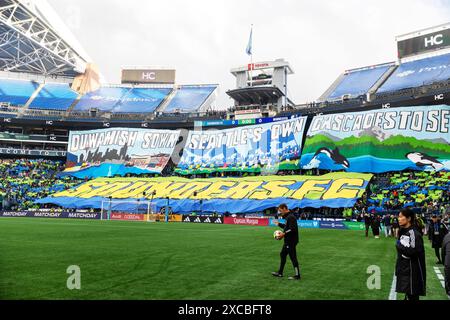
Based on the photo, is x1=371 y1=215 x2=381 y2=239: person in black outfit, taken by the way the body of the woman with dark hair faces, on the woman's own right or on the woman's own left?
on the woman's own right

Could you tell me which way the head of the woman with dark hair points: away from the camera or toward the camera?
toward the camera
